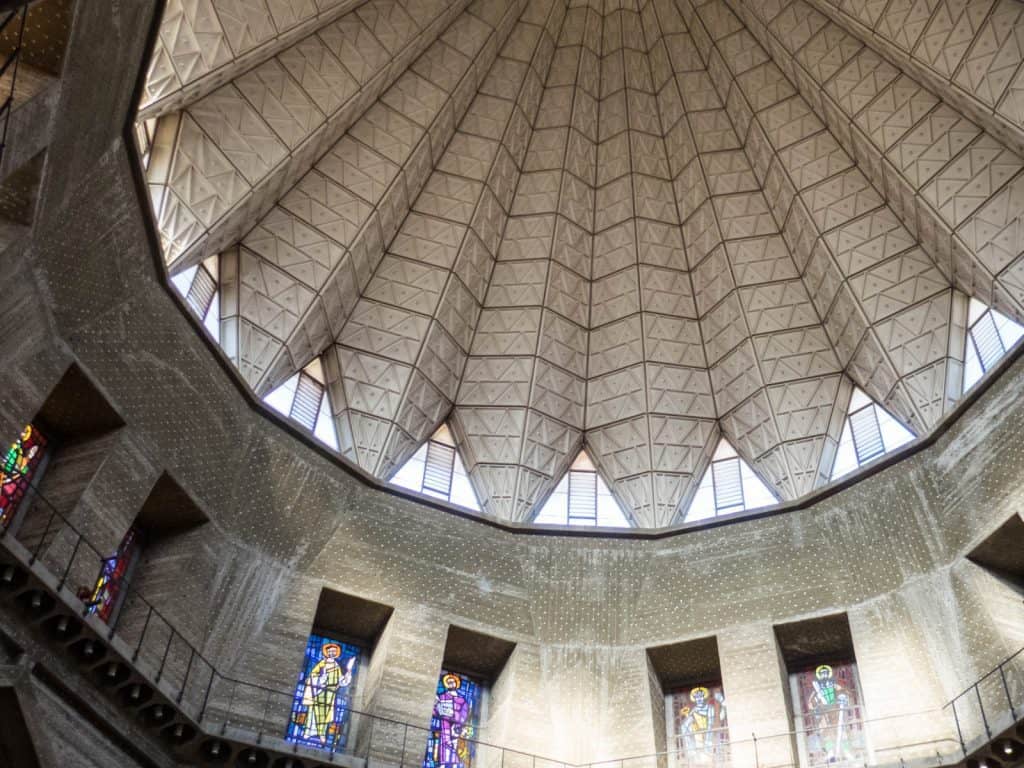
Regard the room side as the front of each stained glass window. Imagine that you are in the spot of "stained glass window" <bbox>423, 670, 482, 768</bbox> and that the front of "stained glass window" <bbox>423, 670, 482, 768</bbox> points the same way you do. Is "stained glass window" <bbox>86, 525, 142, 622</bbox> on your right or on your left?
on your right

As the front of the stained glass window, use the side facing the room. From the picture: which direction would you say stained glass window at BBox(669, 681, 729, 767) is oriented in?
toward the camera

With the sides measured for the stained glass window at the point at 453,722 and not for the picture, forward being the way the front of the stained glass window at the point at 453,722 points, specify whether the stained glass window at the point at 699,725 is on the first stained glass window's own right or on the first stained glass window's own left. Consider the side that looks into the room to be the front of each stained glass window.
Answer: on the first stained glass window's own left

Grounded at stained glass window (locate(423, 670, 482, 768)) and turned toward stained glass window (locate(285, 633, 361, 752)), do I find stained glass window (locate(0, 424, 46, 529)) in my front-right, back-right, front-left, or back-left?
front-left

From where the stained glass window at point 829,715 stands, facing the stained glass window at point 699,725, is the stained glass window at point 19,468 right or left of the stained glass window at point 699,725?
left

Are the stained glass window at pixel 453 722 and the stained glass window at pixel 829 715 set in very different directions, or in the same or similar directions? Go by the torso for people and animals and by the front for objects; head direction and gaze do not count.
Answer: same or similar directions

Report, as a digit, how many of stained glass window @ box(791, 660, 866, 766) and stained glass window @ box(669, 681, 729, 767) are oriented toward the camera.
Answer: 2

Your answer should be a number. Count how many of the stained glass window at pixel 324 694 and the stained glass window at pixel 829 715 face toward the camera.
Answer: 2

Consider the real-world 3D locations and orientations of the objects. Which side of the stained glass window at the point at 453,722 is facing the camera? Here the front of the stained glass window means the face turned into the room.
front

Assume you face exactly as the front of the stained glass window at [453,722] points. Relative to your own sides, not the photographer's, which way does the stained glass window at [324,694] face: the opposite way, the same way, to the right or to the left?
the same way

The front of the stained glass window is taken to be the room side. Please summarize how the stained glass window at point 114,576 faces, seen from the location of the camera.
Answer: facing the viewer and to the right of the viewer

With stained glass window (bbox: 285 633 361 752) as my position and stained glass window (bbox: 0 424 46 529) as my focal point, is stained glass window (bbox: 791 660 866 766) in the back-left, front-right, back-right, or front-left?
back-left

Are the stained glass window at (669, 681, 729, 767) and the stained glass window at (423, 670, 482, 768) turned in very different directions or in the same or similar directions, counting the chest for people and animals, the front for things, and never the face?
same or similar directions

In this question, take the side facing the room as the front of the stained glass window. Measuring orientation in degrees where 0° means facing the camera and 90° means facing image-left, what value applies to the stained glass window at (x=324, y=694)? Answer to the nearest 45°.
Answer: approximately 0°

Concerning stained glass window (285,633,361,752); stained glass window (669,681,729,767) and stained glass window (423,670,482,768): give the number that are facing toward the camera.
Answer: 3
